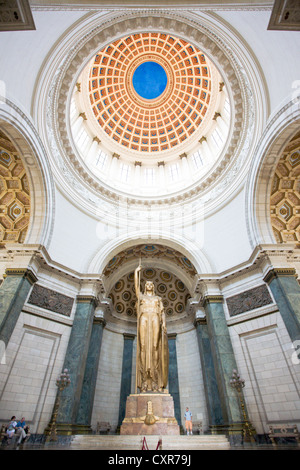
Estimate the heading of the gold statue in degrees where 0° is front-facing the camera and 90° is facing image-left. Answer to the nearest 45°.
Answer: approximately 0°

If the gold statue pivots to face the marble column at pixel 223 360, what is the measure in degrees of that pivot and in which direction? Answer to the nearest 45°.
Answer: approximately 135° to its left

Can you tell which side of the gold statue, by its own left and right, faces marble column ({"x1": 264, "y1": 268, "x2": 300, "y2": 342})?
left

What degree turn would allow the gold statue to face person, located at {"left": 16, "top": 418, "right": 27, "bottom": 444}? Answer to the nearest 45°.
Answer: approximately 90° to its right

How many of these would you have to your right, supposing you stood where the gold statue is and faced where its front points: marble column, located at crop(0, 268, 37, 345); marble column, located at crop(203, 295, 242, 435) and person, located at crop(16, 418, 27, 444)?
2

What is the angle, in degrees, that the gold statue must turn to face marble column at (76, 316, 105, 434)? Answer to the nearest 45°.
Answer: approximately 135° to its right

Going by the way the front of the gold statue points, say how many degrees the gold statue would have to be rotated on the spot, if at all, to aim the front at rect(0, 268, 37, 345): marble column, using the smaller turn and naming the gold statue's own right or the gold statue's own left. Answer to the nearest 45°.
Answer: approximately 90° to the gold statue's own right

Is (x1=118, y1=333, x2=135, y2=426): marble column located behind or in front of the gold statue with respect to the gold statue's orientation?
behind

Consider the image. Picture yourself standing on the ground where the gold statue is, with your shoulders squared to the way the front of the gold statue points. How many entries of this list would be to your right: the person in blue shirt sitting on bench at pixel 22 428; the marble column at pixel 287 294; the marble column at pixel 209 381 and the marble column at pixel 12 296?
2
